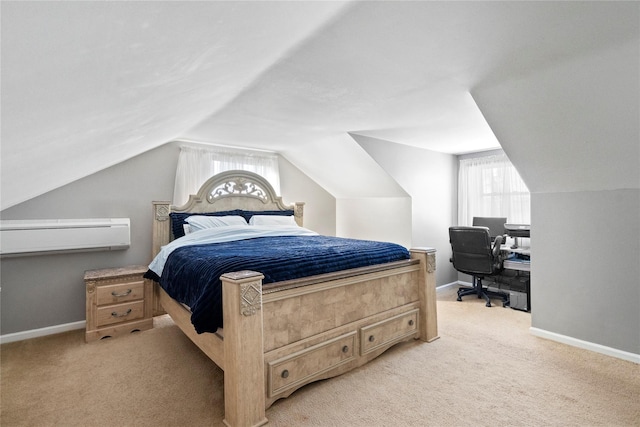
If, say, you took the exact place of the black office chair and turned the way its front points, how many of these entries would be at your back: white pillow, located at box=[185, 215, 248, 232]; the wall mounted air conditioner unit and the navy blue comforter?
3

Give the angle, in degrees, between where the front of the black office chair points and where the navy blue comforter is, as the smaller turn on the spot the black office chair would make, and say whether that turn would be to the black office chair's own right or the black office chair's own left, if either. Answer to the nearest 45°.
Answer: approximately 180°

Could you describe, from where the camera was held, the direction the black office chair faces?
facing away from the viewer and to the right of the viewer

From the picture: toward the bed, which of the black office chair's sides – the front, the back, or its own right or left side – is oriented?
back

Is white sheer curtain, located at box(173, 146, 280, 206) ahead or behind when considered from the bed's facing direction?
behind

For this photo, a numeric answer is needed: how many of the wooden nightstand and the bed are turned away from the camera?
0

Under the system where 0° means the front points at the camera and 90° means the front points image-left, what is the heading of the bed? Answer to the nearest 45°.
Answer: approximately 315°

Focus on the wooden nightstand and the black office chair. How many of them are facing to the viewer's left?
0

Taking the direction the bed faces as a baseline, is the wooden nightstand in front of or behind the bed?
behind
